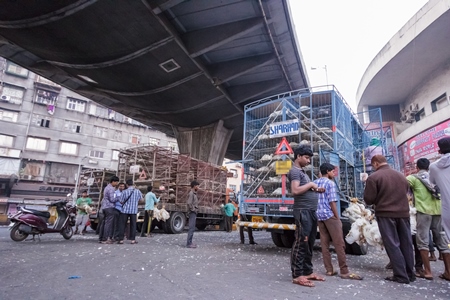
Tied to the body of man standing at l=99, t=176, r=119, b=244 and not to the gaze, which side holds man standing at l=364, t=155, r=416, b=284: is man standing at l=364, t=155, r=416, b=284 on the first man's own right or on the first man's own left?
on the first man's own right

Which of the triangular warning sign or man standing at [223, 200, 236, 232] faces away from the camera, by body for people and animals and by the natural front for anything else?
the man standing

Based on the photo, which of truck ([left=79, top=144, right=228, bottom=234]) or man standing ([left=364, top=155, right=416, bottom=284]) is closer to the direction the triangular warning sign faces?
the man standing

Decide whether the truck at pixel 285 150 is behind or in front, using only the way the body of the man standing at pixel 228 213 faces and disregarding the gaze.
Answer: behind

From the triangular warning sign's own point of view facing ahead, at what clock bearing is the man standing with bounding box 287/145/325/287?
The man standing is roughly at 12 o'clock from the triangular warning sign.

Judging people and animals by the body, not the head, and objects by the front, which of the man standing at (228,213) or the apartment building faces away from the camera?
the man standing

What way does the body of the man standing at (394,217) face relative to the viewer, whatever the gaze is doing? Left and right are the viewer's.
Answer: facing away from the viewer and to the left of the viewer

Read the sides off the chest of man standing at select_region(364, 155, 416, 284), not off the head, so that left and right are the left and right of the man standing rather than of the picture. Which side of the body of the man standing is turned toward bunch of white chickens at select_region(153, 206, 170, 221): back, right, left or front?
front

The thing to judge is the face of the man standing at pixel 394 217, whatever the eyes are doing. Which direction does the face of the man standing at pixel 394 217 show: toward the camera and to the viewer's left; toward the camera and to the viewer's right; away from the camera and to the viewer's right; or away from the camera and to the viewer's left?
away from the camera and to the viewer's left

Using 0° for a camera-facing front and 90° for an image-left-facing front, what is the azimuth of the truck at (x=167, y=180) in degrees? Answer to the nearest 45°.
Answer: approximately 225°

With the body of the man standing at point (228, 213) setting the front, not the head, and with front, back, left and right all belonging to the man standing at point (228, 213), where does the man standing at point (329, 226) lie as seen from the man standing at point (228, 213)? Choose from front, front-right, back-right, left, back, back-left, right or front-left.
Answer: back
